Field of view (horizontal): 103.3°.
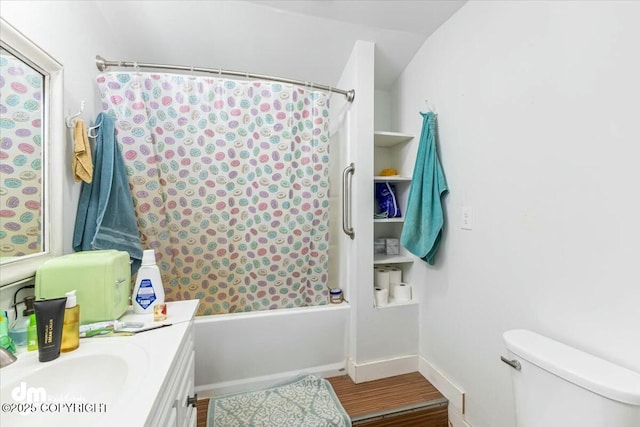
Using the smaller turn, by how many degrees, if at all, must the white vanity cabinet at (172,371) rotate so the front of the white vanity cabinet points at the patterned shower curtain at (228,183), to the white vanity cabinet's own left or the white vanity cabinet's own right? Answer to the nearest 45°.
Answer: approximately 45° to the white vanity cabinet's own left

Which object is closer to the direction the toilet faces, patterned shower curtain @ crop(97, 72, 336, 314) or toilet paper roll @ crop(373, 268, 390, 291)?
the patterned shower curtain

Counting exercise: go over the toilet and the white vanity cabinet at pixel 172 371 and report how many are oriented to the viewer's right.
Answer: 1

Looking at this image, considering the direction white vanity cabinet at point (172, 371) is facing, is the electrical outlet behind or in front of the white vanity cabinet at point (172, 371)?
in front

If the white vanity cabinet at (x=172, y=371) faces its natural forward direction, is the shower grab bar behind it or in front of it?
in front

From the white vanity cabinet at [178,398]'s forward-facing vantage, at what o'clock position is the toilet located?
The toilet is roughly at 1 o'clock from the white vanity cabinet.

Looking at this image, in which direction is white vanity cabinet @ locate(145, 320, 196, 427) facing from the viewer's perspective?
to the viewer's right

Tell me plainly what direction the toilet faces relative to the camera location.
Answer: facing the viewer and to the left of the viewer

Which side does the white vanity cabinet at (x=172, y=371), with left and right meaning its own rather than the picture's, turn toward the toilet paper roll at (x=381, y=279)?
front

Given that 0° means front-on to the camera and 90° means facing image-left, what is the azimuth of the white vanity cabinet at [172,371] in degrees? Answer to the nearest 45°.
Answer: approximately 270°

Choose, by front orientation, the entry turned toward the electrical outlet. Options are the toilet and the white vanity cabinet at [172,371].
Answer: the white vanity cabinet

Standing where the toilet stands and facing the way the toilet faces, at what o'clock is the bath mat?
The bath mat is roughly at 1 o'clock from the toilet.
